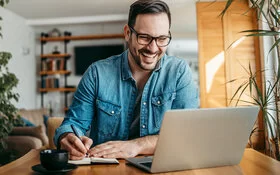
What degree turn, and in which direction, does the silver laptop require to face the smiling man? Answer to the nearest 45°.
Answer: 0° — it already faces them

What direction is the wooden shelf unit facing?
toward the camera

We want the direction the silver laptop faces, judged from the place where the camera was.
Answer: facing away from the viewer and to the left of the viewer

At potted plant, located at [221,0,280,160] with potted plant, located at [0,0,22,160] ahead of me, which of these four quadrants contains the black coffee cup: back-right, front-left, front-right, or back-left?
front-left

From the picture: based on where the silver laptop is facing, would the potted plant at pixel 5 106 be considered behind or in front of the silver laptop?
in front

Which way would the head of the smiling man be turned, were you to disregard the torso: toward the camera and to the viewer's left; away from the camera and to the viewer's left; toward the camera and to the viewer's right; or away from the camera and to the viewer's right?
toward the camera and to the viewer's right

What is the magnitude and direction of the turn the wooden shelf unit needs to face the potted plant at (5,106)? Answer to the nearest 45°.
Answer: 0° — it already faces it

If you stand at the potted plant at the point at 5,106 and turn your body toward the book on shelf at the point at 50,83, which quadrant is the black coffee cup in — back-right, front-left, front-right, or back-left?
back-right

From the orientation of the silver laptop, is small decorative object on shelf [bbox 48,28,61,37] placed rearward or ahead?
ahead

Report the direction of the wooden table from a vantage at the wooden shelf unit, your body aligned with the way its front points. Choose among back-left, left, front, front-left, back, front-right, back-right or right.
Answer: front

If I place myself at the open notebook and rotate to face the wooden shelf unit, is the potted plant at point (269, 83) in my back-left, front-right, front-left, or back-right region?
front-right

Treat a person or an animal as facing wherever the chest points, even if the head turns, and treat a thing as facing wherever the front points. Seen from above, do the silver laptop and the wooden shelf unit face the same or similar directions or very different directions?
very different directions

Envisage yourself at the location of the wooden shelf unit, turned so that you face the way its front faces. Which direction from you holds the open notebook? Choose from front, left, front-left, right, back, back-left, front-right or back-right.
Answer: front

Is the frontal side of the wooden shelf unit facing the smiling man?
yes

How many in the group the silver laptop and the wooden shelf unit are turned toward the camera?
1
